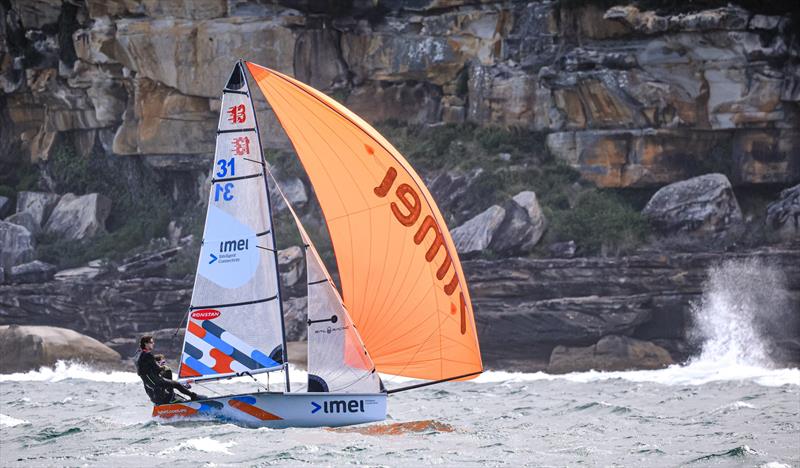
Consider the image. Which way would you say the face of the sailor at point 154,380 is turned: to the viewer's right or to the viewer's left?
to the viewer's right

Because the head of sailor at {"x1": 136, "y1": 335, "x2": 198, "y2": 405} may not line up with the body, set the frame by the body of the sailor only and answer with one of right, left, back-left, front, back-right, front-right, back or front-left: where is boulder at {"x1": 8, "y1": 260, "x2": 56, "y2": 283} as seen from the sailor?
left

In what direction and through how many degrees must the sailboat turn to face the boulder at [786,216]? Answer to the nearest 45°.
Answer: approximately 45° to its left

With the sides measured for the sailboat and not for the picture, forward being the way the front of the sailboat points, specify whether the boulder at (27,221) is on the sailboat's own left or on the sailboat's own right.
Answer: on the sailboat's own left

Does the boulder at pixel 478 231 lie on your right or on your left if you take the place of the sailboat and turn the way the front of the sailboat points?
on your left

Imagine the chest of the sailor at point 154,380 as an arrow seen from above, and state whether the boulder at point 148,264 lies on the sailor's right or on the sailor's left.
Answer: on the sailor's left

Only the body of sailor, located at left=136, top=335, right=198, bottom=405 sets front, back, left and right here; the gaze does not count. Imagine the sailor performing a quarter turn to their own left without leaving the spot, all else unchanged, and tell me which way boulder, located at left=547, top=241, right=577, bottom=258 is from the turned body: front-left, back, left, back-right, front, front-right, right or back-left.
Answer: front-right

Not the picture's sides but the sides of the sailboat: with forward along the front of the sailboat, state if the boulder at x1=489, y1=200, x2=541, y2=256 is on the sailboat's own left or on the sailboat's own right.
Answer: on the sailboat's own left

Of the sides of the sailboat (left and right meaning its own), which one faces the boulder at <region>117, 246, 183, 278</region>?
left

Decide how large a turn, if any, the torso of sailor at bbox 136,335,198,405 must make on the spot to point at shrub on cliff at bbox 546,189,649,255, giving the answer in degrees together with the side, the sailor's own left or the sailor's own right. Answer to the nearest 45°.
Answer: approximately 45° to the sailor's own left

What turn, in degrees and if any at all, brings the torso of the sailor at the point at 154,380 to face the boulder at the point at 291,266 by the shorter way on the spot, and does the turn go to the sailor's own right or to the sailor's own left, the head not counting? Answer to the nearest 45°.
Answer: approximately 90° to the sailor's own left

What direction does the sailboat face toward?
to the viewer's right

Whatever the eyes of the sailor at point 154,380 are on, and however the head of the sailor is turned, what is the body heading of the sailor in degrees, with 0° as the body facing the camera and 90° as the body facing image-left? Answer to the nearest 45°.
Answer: approximately 270°

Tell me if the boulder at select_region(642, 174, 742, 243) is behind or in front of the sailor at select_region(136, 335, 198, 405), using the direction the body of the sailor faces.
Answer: in front

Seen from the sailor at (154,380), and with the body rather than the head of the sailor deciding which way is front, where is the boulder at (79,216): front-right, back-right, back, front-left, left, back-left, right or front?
left
